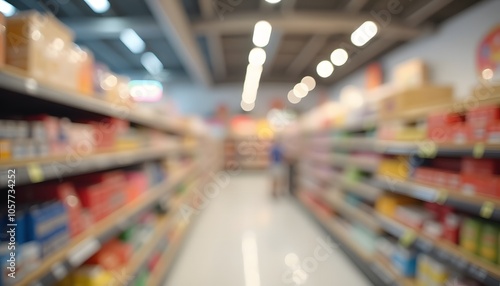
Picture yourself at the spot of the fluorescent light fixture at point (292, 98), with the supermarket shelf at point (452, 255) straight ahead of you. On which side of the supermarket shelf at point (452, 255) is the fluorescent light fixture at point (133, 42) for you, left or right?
right

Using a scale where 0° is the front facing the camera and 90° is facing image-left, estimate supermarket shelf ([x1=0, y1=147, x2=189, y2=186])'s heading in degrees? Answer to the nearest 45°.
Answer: approximately 270°

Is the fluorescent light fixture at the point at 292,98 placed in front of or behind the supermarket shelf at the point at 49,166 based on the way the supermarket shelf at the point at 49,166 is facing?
in front

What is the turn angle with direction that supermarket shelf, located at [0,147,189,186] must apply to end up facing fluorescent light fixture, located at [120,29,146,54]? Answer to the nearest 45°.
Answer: approximately 90° to its left

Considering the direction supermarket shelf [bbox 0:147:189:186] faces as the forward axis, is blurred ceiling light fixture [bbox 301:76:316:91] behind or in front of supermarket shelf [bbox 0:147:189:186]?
in front

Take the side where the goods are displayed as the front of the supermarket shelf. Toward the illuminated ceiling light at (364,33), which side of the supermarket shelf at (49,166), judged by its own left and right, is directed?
front
